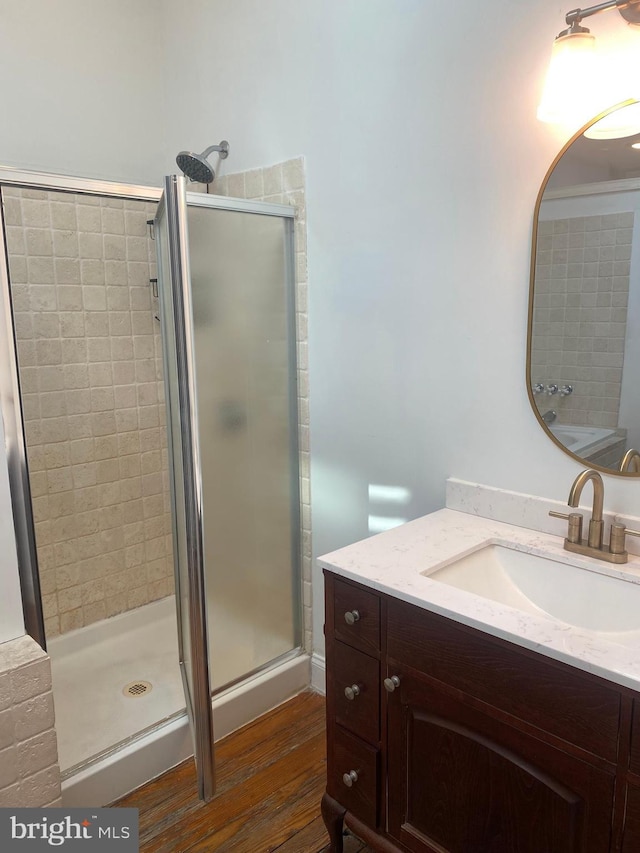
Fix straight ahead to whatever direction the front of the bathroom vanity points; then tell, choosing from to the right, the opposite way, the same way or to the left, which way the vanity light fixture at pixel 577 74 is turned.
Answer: the same way

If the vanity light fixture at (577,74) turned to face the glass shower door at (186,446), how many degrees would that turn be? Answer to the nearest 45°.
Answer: approximately 45° to its right

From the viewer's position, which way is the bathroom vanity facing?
facing the viewer and to the left of the viewer

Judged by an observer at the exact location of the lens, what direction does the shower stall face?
facing the viewer and to the right of the viewer

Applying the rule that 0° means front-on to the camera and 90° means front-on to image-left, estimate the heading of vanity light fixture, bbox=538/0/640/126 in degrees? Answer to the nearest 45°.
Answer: approximately 45°

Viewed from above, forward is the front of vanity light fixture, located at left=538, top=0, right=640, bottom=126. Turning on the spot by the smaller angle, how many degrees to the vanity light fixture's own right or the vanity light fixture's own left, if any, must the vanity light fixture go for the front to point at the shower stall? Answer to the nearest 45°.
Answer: approximately 45° to the vanity light fixture's own right

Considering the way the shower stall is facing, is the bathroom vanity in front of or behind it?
in front
